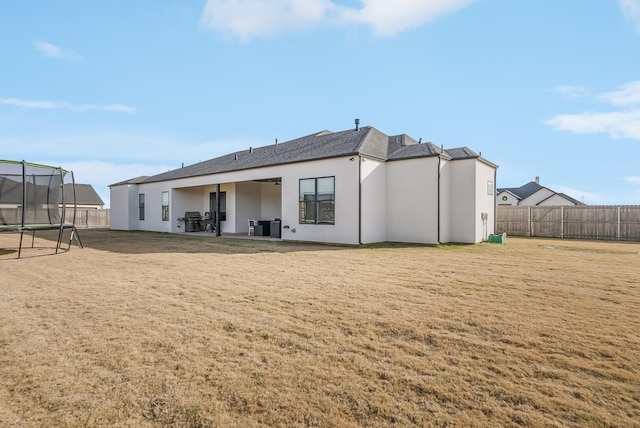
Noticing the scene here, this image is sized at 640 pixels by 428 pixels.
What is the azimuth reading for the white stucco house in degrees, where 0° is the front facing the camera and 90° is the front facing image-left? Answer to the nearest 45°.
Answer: approximately 225°

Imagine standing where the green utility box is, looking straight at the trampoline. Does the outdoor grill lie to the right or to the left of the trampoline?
right

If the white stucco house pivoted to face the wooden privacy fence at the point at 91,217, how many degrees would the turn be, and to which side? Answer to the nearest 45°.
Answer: approximately 90° to its left
